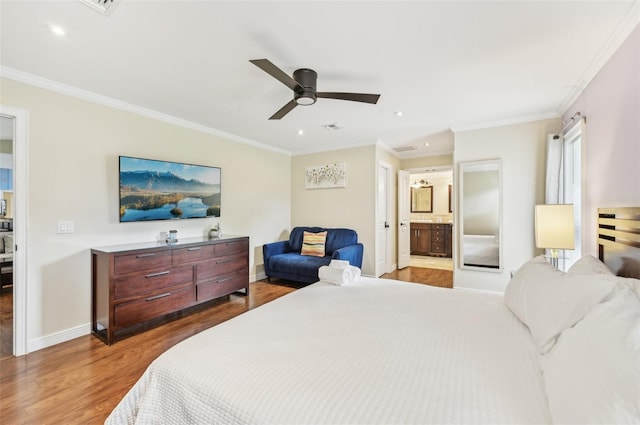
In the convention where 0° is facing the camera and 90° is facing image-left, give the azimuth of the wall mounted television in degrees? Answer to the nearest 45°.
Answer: approximately 315°

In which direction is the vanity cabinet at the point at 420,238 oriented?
toward the camera

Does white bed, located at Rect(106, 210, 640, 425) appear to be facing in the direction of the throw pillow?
no

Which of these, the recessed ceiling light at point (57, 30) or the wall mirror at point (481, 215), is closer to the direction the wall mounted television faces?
the wall mirror

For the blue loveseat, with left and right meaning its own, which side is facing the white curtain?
left

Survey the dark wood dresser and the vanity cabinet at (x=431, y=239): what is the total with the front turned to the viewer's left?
0

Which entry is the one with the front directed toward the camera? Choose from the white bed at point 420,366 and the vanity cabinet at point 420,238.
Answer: the vanity cabinet

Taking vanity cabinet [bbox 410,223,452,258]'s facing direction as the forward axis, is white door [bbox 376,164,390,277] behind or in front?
in front

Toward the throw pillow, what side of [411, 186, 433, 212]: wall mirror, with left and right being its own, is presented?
front

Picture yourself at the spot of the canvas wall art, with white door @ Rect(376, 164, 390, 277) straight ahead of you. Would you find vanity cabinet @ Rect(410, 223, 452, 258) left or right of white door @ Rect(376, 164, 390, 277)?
left

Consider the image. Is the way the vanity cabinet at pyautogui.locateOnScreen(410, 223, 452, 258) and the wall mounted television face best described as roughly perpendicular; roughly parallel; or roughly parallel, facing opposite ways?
roughly perpendicular

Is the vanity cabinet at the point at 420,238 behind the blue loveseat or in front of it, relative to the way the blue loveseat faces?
behind

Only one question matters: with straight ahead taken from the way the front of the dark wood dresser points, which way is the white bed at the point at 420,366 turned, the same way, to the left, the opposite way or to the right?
the opposite way

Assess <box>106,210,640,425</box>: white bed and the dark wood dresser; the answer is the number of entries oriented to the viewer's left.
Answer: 1

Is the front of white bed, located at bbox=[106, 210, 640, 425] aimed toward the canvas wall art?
no

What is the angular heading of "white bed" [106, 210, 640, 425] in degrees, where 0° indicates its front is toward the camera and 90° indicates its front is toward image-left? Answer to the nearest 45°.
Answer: approximately 90°

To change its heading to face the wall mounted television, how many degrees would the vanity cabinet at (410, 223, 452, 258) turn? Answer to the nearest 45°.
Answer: approximately 45° to its right

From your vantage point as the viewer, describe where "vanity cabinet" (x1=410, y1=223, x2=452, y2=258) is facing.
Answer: facing the viewer

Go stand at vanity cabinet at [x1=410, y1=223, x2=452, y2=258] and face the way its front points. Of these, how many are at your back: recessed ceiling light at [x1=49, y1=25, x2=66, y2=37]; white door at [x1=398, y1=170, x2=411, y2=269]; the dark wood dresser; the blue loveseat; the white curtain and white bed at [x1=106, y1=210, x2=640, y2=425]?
0

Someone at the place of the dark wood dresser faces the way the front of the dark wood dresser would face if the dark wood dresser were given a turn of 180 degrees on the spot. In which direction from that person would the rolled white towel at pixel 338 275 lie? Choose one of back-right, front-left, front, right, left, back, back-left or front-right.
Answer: back

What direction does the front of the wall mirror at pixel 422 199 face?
toward the camera
